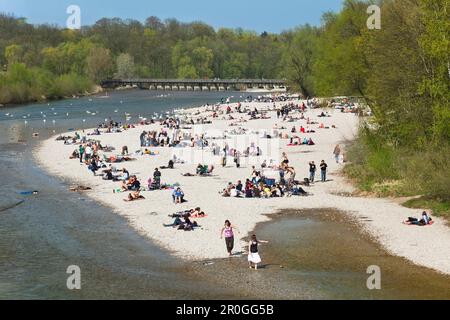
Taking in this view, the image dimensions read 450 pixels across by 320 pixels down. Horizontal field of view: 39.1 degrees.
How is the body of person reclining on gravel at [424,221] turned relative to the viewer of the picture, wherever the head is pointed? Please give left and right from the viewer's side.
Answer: facing to the left of the viewer

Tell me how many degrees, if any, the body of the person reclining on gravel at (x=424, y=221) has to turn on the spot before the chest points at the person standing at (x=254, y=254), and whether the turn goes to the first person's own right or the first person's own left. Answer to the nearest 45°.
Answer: approximately 45° to the first person's own left

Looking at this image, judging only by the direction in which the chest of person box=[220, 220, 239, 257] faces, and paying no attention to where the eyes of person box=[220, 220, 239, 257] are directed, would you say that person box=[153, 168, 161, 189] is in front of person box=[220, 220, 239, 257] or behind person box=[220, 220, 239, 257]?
behind

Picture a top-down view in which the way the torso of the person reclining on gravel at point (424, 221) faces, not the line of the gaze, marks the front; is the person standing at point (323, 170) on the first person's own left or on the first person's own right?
on the first person's own right
